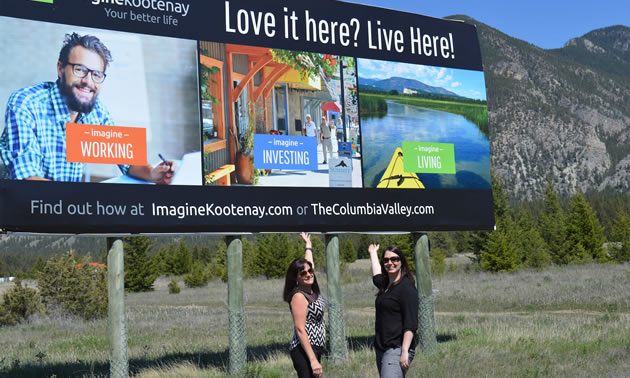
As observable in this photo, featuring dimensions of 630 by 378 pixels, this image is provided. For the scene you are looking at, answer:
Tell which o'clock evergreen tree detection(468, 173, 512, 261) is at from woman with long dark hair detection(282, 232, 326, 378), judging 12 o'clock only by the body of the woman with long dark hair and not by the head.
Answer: The evergreen tree is roughly at 8 o'clock from the woman with long dark hair.

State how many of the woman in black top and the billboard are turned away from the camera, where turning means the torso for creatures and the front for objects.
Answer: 0

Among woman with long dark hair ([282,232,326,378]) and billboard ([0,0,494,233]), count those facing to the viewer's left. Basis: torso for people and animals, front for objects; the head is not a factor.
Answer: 0

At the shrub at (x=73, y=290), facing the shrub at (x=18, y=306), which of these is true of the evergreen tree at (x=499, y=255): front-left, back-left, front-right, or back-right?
back-right

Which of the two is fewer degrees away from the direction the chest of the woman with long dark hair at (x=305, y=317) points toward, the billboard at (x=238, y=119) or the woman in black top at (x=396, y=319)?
the woman in black top

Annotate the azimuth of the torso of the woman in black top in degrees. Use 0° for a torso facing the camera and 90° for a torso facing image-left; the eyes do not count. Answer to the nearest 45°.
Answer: approximately 45°

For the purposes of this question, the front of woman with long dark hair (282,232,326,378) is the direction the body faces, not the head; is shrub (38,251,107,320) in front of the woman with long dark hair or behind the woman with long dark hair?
behind

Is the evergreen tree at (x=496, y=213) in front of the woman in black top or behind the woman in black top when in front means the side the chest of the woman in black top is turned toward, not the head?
behind

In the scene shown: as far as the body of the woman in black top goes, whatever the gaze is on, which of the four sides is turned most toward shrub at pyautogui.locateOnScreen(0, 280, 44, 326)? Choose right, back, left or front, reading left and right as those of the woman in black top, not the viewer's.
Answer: right

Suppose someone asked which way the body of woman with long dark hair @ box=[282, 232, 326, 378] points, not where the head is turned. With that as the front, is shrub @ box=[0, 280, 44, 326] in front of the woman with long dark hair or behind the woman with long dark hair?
behind
